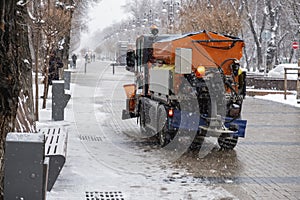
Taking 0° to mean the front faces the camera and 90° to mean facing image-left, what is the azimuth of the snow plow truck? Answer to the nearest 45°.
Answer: approximately 135°

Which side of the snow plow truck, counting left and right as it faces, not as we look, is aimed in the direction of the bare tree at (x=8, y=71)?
left
